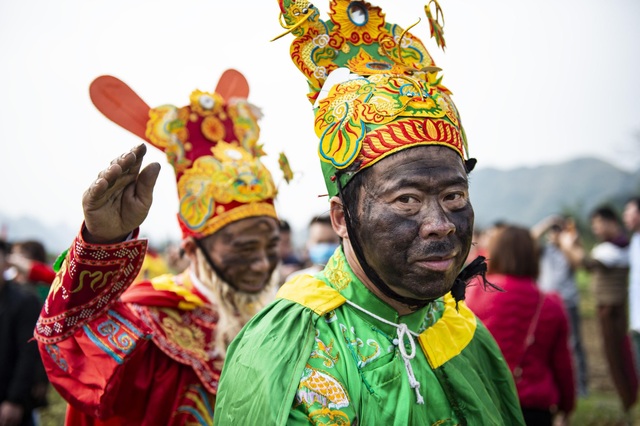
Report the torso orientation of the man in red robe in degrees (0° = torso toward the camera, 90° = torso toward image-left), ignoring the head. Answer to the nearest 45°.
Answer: approximately 315°

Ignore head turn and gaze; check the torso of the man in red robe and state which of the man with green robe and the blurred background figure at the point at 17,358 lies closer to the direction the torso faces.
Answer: the man with green robe

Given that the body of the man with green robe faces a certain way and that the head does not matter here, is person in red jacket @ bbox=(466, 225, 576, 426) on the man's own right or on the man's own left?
on the man's own left

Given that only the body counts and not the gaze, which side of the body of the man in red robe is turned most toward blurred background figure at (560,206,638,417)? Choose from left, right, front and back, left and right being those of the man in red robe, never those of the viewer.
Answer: left
